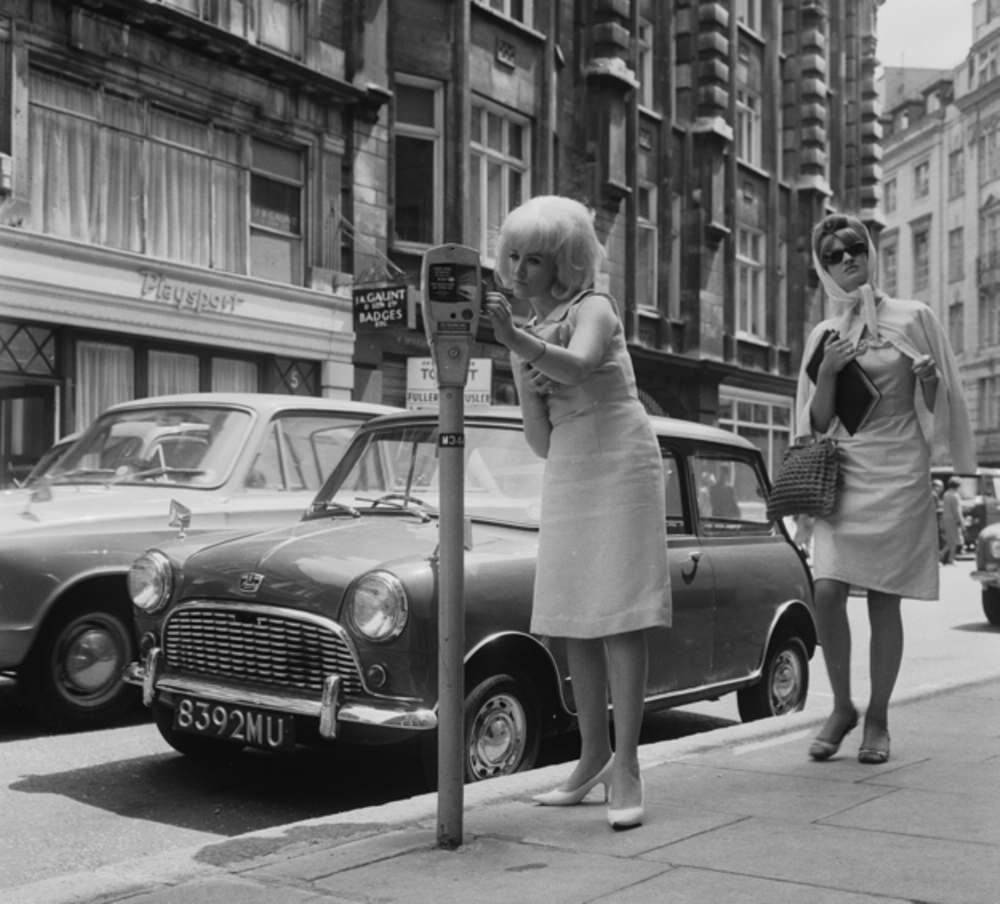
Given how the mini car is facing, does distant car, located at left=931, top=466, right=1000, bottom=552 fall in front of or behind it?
behind

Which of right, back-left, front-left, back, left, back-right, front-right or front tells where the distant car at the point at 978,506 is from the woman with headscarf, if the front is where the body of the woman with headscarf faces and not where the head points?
back

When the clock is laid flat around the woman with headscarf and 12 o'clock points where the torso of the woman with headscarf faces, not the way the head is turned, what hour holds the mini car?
The mini car is roughly at 3 o'clock from the woman with headscarf.

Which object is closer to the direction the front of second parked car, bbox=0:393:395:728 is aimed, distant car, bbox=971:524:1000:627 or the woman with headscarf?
the woman with headscarf

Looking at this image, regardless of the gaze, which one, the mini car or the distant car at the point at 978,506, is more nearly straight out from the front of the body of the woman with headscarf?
the mini car

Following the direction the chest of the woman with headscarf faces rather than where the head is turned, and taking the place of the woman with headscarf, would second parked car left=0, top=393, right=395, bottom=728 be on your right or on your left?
on your right

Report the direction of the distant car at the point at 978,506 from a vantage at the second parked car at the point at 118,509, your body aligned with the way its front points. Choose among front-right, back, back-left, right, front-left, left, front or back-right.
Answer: back

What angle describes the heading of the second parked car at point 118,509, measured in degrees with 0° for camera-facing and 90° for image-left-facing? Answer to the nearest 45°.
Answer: approximately 45°
